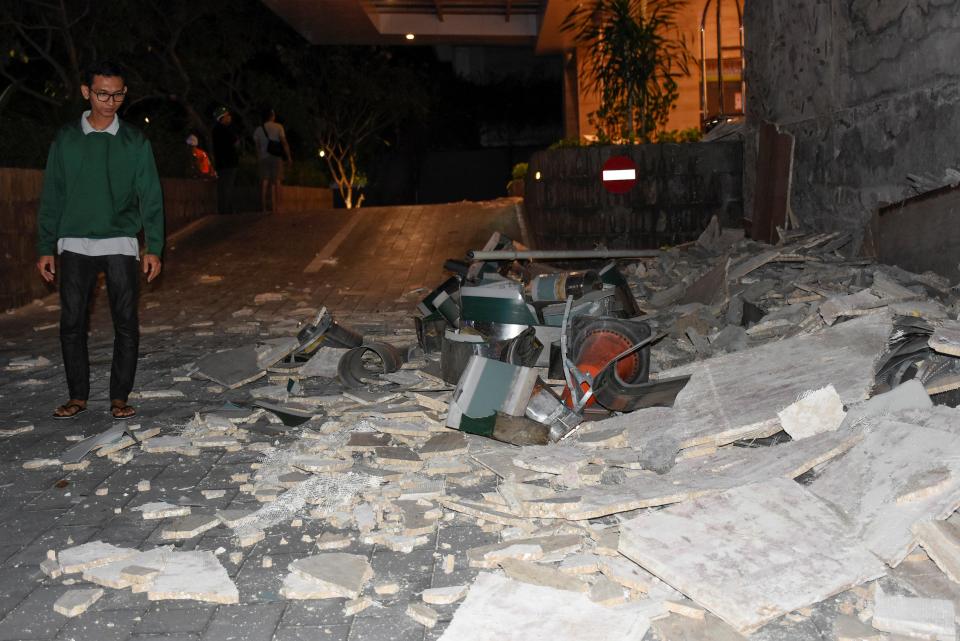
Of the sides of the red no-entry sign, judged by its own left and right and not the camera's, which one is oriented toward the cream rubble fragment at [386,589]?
front

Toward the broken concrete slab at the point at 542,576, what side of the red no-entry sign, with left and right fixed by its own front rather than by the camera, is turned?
front

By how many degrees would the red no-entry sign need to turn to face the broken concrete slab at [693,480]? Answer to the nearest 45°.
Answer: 0° — it already faces it

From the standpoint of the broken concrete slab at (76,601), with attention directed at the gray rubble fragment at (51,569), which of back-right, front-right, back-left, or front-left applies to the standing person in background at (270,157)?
front-right

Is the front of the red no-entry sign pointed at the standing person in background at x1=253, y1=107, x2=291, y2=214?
no

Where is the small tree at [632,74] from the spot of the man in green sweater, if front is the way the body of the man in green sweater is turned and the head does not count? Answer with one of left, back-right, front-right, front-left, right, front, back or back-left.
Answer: back-left

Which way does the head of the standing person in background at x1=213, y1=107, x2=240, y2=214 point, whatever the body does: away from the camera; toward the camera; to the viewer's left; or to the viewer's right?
toward the camera

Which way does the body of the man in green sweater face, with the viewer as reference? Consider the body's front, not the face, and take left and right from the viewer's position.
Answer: facing the viewer

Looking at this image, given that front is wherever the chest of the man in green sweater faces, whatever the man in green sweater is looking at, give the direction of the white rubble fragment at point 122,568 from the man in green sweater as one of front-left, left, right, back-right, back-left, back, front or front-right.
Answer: front

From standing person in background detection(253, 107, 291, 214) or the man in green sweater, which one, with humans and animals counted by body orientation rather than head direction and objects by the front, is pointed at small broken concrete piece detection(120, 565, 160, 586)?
the man in green sweater

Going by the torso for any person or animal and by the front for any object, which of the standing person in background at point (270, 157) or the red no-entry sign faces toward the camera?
the red no-entry sign

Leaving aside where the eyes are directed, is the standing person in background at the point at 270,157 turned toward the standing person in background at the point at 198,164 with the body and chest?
no

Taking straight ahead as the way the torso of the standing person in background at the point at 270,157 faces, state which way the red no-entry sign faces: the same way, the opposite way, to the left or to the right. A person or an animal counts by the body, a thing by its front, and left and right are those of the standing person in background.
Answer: the opposite way

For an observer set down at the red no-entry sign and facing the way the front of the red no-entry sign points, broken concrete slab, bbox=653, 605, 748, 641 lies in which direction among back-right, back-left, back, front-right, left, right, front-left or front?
front

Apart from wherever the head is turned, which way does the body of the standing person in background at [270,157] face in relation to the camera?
away from the camera
